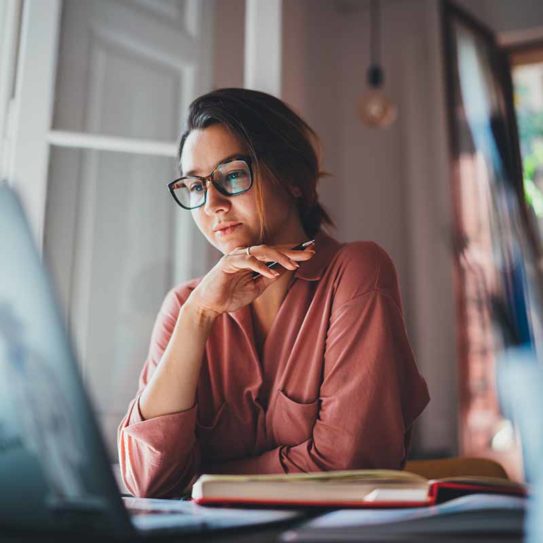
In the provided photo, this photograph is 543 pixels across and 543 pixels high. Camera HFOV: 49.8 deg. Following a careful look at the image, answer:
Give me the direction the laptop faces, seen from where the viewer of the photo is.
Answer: facing away from the viewer and to the right of the viewer

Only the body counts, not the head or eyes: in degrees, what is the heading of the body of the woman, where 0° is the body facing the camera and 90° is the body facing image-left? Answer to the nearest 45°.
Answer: approximately 45°

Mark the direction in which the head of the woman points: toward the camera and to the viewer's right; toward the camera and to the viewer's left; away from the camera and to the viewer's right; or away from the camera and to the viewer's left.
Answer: toward the camera and to the viewer's left

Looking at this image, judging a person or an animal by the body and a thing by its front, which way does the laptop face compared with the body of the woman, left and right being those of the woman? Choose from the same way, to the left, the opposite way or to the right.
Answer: the opposite way

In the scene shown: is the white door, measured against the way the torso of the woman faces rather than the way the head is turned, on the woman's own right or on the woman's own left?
on the woman's own right

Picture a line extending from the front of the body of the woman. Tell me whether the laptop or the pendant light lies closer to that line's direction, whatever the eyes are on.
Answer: the laptop

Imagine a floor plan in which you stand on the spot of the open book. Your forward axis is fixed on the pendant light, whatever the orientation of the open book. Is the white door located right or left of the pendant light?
left

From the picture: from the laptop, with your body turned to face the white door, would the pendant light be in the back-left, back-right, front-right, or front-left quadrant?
front-right

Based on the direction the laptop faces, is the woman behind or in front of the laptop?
in front

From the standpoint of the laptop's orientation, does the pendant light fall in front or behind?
in front

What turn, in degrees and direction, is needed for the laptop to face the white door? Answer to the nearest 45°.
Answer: approximately 45° to its left
